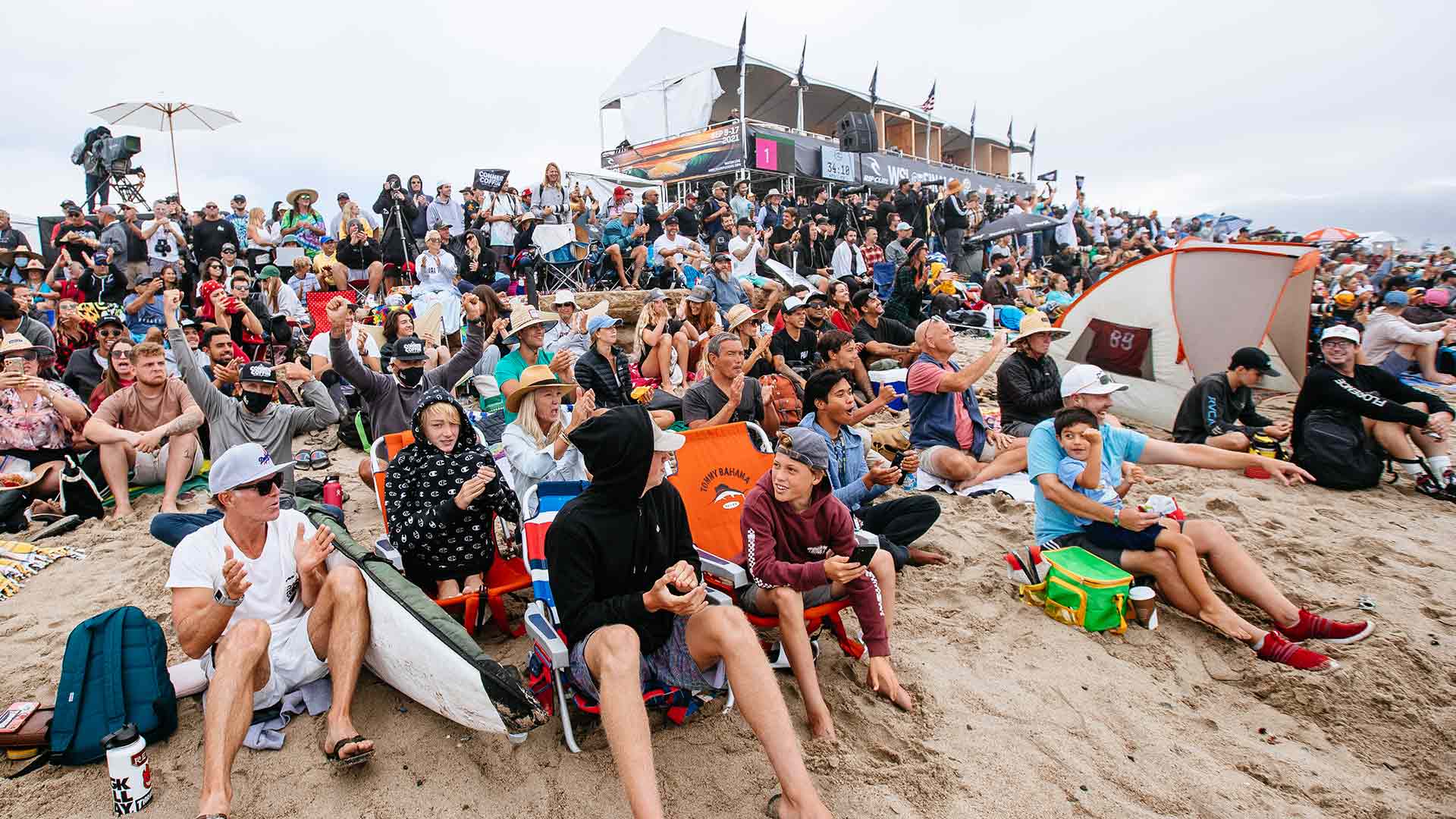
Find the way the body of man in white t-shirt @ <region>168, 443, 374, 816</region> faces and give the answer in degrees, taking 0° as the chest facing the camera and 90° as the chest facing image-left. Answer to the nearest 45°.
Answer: approximately 315°

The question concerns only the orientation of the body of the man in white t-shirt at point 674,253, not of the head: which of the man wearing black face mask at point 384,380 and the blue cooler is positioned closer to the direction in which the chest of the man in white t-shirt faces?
the blue cooler

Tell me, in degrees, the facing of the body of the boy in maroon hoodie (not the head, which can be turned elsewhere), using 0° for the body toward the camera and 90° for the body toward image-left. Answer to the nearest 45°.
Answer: approximately 315°

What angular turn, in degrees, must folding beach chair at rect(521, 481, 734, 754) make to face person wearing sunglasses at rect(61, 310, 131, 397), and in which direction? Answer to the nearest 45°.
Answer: approximately 180°

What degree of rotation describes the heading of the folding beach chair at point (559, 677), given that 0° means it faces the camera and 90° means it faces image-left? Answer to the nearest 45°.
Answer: approximately 315°

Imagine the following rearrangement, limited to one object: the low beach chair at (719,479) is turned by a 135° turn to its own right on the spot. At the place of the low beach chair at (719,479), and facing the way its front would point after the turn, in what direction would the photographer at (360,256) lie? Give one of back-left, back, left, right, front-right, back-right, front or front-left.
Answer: front-right
